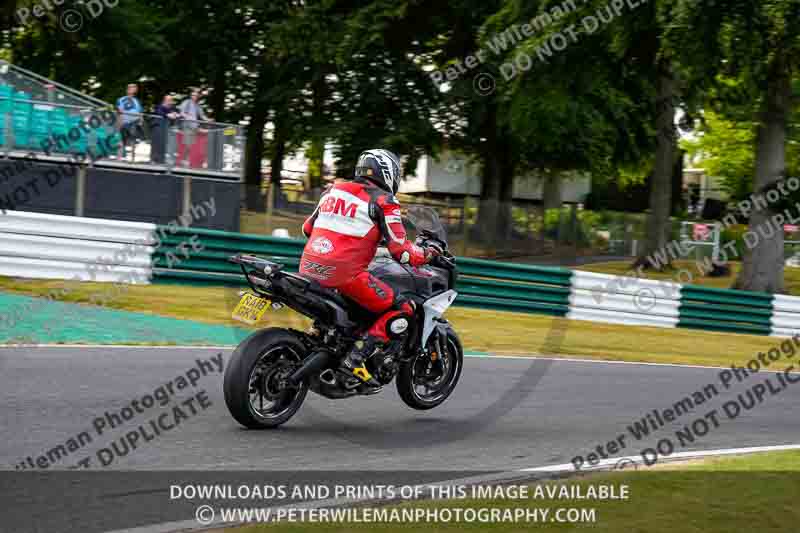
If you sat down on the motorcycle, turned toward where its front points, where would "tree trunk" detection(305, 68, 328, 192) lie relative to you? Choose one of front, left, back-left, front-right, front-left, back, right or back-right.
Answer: front-left

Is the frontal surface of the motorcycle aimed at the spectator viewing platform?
no

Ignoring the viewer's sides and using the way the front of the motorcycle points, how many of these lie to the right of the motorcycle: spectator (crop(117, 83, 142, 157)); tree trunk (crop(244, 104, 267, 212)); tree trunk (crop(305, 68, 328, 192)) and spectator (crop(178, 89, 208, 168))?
0

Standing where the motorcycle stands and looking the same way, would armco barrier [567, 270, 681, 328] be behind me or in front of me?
in front

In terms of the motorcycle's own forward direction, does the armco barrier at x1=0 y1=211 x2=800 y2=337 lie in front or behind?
in front

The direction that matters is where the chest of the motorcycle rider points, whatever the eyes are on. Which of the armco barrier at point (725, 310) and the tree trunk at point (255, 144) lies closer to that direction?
the armco barrier

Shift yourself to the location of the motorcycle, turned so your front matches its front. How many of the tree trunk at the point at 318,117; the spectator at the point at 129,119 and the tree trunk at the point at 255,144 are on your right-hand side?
0

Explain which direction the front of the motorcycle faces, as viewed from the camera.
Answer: facing away from the viewer and to the right of the viewer

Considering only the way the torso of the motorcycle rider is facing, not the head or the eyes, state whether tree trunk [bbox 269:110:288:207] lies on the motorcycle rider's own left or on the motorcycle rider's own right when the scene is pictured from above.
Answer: on the motorcycle rider's own left

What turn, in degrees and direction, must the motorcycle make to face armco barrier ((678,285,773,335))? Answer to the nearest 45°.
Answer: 0° — it already faces it

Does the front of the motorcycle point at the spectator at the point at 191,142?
no

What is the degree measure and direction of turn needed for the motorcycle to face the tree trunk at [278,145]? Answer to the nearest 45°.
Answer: approximately 45° to its left

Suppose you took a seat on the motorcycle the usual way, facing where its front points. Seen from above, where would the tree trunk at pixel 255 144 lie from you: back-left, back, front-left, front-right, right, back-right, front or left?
front-left

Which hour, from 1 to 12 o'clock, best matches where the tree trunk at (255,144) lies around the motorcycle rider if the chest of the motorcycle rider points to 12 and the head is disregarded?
The tree trunk is roughly at 10 o'clock from the motorcycle rider.

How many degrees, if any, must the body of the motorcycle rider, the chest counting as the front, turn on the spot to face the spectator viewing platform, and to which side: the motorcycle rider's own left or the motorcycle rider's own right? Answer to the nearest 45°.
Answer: approximately 90° to the motorcycle rider's own left

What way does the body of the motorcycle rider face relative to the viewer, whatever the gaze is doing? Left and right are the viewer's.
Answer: facing away from the viewer and to the right of the viewer

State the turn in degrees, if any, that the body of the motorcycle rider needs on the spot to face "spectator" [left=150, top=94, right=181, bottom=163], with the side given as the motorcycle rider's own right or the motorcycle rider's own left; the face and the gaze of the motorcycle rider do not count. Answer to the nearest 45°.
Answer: approximately 45° to the motorcycle rider's own left

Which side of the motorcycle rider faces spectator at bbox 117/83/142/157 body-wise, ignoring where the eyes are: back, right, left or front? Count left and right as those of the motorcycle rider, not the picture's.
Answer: left
